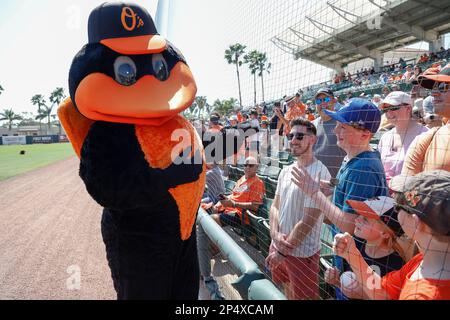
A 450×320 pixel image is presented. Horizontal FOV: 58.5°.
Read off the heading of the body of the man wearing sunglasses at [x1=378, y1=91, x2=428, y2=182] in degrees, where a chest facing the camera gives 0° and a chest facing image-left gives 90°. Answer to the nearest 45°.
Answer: approximately 45°

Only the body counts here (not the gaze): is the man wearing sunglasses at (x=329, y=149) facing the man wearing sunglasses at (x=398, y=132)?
no

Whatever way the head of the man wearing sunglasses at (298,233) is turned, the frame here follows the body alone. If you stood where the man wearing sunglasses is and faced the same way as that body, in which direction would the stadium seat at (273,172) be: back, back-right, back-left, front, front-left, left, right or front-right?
back-right

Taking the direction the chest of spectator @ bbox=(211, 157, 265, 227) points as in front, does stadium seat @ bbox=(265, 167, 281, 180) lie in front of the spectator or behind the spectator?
behind

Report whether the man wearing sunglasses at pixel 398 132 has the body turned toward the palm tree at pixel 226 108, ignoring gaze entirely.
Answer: no

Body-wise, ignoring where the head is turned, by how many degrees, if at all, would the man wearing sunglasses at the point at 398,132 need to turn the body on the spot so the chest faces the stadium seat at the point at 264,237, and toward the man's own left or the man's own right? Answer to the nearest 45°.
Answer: approximately 45° to the man's own right

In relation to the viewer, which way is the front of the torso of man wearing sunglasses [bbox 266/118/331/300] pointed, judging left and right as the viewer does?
facing the viewer and to the left of the viewer

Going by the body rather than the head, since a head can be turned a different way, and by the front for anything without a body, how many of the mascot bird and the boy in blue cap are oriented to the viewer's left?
1

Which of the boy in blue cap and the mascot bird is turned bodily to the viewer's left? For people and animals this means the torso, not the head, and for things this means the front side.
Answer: the boy in blue cap

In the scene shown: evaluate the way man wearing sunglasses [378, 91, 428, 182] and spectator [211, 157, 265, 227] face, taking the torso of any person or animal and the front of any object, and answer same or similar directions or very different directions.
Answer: same or similar directions

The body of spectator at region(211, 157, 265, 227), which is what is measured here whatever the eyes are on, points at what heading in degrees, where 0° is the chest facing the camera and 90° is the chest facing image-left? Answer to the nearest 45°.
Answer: approximately 45°

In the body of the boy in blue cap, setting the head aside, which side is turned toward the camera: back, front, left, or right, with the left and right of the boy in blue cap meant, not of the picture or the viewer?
left

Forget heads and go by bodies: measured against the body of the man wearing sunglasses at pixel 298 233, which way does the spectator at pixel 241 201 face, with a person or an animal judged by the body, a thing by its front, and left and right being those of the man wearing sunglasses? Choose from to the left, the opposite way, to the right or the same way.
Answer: the same way

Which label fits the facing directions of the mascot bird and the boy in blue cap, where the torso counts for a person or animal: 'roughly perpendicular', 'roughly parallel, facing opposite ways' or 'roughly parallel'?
roughly parallel, facing opposite ways
